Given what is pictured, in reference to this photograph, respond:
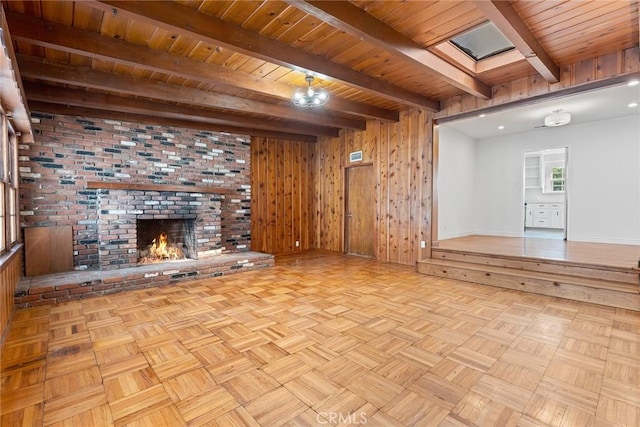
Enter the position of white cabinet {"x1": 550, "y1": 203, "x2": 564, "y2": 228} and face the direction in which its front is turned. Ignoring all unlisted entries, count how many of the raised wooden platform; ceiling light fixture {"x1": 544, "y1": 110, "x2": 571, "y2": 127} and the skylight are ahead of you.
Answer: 3

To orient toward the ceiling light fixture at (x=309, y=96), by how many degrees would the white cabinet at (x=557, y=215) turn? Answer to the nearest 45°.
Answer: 0° — it already faces it

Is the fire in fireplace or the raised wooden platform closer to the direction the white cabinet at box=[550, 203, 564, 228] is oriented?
the raised wooden platform

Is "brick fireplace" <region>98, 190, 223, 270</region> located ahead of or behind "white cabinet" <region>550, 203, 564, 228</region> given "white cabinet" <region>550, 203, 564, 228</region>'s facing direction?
ahead

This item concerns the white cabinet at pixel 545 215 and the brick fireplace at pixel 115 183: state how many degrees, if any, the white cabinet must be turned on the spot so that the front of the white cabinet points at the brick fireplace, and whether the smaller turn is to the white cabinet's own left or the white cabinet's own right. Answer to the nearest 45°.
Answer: approximately 45° to the white cabinet's own right

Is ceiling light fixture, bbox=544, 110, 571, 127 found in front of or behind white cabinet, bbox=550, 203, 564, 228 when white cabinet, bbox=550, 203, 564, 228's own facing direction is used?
in front

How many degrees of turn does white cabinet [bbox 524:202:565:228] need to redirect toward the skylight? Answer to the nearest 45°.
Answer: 0° — it already faces it

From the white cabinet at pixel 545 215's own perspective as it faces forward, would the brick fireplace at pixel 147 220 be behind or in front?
in front

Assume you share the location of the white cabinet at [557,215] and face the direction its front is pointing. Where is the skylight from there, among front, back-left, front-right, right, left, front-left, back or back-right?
front

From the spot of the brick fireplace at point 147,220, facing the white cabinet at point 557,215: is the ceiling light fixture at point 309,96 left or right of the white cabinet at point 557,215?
right

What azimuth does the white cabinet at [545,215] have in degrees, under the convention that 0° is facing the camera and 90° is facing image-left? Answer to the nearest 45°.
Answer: approximately 0°
